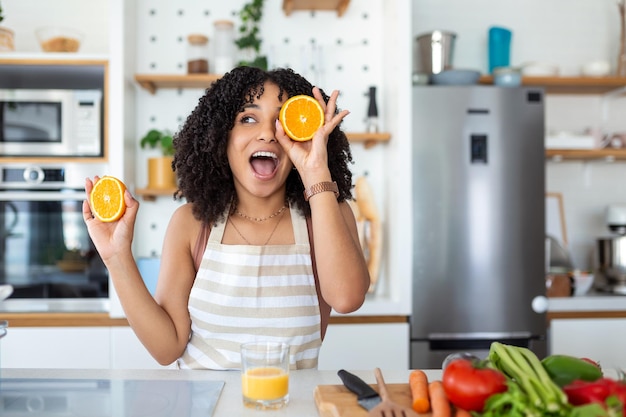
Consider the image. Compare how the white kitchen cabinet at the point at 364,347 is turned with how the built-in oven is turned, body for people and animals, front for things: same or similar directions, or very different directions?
same or similar directions

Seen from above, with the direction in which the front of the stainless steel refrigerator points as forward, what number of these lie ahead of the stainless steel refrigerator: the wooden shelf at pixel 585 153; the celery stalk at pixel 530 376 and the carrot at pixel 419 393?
2

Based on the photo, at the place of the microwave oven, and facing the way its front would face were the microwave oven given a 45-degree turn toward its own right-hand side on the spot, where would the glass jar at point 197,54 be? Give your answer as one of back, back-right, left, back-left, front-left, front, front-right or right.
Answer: back-left

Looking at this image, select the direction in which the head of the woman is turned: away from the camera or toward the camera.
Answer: toward the camera

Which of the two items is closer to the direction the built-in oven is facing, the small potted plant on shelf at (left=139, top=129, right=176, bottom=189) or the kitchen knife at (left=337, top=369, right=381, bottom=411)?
the kitchen knife

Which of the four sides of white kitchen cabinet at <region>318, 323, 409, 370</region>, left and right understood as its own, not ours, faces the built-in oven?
right

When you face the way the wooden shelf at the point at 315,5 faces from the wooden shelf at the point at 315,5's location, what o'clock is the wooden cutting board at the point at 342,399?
The wooden cutting board is roughly at 12 o'clock from the wooden shelf.

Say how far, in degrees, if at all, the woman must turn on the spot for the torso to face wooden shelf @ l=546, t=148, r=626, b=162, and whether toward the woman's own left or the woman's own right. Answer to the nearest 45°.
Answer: approximately 135° to the woman's own left

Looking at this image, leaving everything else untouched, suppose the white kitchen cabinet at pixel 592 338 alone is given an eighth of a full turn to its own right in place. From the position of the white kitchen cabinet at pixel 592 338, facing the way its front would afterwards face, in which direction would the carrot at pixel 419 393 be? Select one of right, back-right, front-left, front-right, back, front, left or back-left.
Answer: front-left

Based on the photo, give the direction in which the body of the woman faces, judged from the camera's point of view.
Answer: toward the camera

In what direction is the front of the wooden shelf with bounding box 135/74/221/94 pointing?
toward the camera

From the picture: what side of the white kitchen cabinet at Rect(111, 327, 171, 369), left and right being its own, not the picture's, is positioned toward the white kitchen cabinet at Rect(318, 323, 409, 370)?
left

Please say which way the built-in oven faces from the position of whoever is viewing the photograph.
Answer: facing the viewer
